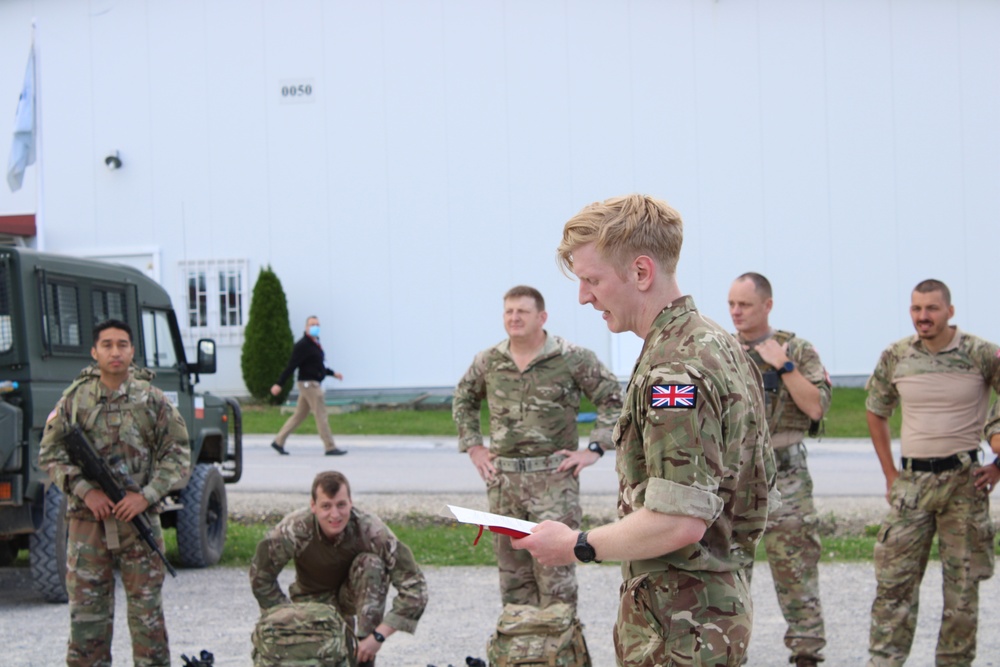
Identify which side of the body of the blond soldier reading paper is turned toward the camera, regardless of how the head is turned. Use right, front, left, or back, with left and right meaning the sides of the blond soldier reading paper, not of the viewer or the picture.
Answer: left

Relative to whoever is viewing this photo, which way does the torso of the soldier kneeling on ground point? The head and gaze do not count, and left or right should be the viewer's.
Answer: facing the viewer

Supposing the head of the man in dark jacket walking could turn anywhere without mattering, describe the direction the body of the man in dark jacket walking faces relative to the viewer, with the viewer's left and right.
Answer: facing to the right of the viewer

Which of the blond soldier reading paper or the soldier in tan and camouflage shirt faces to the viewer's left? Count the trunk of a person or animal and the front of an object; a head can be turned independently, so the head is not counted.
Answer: the blond soldier reading paper

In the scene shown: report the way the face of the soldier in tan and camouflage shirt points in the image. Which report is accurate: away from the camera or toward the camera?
toward the camera

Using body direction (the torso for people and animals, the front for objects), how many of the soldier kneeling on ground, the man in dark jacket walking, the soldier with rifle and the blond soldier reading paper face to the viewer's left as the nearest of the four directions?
1

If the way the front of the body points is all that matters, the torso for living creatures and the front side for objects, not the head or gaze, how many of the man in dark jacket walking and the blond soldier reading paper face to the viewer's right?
1

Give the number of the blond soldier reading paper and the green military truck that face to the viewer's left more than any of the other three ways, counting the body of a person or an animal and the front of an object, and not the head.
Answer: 1

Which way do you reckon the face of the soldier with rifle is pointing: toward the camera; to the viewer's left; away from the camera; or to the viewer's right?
toward the camera

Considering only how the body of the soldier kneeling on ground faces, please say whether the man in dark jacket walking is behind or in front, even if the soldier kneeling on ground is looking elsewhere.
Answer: behind

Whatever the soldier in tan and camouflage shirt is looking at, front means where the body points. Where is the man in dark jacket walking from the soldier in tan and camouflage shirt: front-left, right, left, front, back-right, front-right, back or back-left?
back-right

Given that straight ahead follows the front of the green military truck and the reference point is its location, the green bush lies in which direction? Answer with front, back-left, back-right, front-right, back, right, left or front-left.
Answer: front-left

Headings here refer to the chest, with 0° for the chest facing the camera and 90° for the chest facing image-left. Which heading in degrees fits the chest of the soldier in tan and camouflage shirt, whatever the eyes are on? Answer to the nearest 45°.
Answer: approximately 0°

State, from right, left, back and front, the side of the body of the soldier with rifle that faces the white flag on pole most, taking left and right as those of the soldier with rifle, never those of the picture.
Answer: back

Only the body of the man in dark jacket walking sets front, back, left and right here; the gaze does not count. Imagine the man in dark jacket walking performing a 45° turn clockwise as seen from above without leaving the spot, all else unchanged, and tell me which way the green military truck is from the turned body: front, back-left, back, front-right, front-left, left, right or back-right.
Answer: front-right
